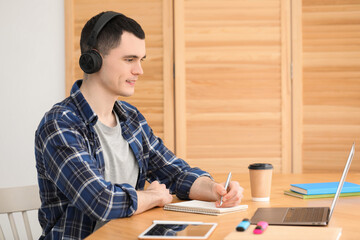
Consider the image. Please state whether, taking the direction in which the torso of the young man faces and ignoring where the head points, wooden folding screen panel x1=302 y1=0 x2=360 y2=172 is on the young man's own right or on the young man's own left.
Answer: on the young man's own left

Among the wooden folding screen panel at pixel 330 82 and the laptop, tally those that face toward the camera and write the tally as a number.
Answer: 1

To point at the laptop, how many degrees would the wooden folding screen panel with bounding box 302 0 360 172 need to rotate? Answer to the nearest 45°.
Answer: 0° — it already faces it

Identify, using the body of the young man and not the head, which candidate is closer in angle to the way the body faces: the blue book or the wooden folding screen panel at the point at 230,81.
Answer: the blue book

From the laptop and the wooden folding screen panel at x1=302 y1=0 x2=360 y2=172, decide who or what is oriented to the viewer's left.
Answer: the laptop

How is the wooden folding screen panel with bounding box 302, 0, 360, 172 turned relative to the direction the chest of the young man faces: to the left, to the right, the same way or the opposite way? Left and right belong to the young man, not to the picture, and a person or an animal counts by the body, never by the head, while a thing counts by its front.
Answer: to the right

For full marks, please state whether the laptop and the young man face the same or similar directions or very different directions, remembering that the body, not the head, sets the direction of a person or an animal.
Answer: very different directions

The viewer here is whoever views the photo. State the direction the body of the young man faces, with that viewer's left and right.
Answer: facing the viewer and to the right of the viewer

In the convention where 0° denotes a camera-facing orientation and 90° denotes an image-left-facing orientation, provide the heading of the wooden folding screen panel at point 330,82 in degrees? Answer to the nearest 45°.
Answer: approximately 0°

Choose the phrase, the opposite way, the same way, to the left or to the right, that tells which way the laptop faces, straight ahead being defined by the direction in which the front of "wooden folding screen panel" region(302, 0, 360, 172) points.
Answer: to the right

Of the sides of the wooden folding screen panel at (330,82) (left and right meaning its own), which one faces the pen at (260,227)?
front

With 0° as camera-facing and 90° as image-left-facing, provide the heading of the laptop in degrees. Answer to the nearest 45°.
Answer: approximately 90°
